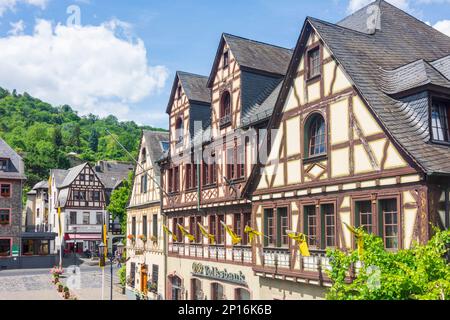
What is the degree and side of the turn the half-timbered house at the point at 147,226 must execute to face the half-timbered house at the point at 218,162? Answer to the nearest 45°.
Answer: approximately 45° to its left

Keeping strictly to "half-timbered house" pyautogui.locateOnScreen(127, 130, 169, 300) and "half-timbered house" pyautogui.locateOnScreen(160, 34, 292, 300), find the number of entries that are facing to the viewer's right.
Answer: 0

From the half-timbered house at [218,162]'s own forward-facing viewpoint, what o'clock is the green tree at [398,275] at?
The green tree is roughly at 10 o'clock from the half-timbered house.

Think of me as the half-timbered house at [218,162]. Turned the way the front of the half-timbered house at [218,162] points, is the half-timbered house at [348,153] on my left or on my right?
on my left

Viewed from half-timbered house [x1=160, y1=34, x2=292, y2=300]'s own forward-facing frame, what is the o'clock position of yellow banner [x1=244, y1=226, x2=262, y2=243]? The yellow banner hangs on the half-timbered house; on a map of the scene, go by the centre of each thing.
The yellow banner is roughly at 10 o'clock from the half-timbered house.

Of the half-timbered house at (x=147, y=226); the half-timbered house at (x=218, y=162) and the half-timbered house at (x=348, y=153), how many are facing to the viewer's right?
0

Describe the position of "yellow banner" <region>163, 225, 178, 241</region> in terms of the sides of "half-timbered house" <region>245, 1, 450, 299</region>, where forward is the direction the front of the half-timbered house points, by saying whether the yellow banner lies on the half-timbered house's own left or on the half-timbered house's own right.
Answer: on the half-timbered house's own right

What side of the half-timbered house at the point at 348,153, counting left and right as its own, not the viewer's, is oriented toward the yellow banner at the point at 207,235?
right

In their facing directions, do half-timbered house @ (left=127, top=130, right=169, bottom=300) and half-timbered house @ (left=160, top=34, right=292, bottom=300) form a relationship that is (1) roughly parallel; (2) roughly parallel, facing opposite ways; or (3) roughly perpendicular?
roughly parallel

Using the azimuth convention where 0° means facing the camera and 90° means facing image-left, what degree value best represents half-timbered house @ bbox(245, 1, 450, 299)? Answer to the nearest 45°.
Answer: approximately 45°

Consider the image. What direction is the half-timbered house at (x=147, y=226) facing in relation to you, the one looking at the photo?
facing the viewer and to the left of the viewer

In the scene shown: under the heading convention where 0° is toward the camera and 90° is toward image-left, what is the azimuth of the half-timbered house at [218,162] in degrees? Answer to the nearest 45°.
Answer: approximately 45°

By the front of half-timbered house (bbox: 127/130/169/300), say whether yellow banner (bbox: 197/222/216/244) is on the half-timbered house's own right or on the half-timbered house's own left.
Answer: on the half-timbered house's own left
